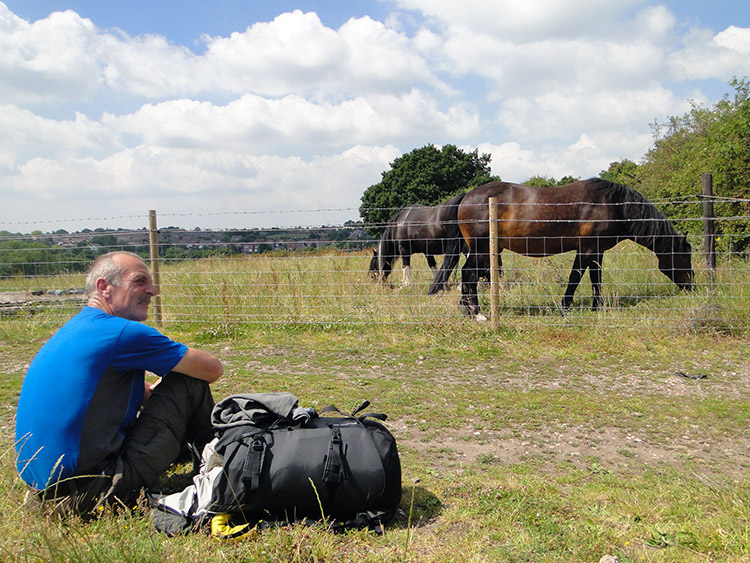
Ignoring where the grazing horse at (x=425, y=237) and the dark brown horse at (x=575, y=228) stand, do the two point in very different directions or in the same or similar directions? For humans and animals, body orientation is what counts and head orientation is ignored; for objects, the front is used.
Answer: very different directions

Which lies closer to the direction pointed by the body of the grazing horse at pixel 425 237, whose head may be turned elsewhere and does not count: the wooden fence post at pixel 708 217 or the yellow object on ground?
the yellow object on ground

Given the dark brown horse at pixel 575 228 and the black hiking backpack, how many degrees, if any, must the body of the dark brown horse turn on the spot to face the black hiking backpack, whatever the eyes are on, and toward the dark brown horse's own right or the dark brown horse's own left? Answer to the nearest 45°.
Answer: approximately 90° to the dark brown horse's own right

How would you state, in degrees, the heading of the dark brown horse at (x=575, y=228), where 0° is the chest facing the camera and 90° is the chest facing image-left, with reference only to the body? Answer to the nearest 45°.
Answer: approximately 270°

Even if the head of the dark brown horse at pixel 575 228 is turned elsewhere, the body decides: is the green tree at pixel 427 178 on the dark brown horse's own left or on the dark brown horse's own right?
on the dark brown horse's own left

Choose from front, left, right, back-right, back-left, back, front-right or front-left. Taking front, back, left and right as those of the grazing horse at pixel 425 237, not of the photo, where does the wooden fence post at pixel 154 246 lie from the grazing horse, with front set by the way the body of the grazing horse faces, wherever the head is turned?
front-left

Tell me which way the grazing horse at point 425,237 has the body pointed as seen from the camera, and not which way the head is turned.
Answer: to the viewer's left

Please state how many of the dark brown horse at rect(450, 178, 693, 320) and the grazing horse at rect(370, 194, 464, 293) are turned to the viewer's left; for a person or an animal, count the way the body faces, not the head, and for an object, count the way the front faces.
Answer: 1

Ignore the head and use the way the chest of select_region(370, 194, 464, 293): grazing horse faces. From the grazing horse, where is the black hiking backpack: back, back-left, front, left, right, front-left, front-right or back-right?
left

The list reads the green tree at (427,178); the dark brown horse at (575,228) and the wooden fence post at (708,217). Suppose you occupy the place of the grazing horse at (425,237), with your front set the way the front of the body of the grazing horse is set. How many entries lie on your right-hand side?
1

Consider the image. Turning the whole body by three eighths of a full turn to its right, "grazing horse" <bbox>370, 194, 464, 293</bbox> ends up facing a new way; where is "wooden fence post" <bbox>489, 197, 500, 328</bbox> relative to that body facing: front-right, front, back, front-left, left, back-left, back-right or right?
back-right

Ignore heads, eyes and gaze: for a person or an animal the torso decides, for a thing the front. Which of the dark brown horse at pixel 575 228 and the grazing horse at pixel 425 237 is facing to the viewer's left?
the grazing horse

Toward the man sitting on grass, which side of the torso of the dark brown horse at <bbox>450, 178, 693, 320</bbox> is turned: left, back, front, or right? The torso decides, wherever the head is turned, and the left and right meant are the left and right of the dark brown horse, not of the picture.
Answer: right
